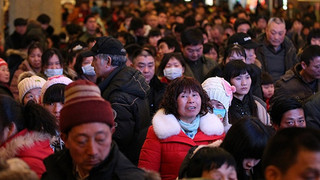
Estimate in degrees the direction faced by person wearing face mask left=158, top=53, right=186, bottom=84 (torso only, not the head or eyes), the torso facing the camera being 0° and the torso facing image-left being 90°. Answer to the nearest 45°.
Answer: approximately 0°

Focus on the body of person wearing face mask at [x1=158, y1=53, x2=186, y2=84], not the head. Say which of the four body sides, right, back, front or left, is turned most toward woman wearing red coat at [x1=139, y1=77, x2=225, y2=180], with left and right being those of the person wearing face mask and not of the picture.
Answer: front

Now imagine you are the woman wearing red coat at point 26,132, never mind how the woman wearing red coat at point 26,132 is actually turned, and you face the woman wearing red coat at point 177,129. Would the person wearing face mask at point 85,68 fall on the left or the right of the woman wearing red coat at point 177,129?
left

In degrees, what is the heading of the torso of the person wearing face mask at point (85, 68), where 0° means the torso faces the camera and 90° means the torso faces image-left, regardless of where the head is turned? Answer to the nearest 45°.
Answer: approximately 315°

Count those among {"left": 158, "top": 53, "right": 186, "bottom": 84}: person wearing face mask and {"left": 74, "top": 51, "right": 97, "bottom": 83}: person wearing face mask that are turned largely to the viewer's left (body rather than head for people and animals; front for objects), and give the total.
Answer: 0
